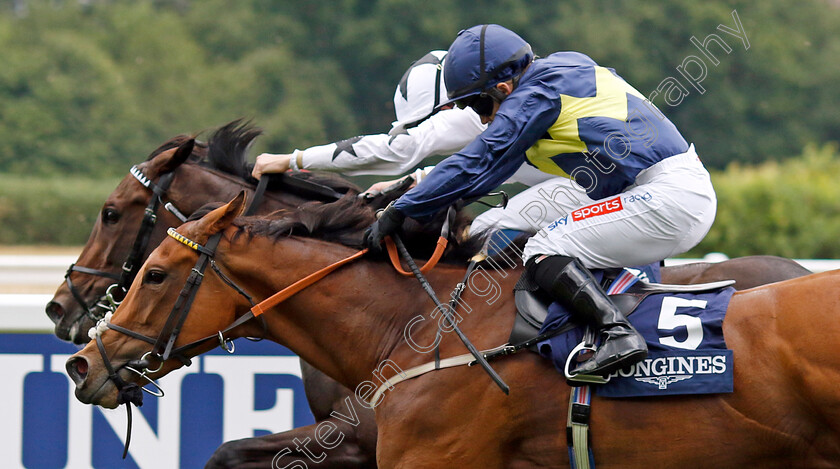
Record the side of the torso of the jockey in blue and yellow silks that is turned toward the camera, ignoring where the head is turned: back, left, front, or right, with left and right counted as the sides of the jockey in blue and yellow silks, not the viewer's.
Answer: left

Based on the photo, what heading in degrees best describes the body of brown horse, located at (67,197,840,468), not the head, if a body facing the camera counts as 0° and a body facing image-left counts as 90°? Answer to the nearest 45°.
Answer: approximately 90°

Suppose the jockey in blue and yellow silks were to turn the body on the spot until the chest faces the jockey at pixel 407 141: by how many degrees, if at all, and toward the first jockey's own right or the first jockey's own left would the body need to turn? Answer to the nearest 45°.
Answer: approximately 45° to the first jockey's own right

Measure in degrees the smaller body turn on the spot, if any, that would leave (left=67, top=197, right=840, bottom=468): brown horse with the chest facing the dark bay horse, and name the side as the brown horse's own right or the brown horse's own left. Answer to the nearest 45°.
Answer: approximately 45° to the brown horse's own right
